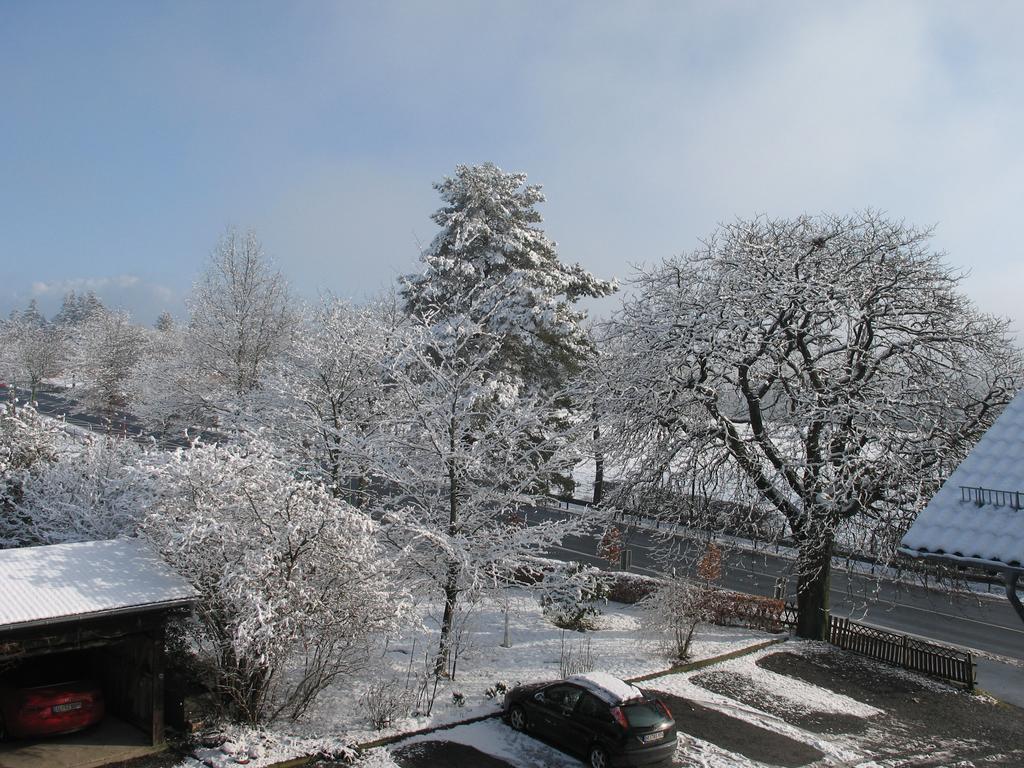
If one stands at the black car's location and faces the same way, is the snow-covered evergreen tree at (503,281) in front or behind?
in front

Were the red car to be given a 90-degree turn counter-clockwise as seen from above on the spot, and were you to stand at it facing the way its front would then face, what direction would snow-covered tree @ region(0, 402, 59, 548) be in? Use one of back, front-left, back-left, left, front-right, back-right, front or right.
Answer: back-right

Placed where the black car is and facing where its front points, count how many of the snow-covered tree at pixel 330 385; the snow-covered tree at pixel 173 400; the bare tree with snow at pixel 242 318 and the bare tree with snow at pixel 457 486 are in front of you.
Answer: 4

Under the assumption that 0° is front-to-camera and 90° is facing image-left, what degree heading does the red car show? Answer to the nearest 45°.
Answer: approximately 135°

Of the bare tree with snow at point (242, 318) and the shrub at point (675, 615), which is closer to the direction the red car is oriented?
the bare tree with snow

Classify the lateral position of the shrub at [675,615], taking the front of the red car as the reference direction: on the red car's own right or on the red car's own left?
on the red car's own right

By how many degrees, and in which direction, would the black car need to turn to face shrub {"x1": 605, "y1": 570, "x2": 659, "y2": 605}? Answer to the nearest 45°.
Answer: approximately 45° to its right

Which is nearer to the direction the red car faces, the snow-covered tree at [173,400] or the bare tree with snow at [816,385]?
the snow-covered tree

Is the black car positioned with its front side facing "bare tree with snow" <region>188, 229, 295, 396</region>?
yes

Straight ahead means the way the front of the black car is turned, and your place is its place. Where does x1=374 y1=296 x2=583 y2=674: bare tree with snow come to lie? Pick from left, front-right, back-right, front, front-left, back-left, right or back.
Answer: front

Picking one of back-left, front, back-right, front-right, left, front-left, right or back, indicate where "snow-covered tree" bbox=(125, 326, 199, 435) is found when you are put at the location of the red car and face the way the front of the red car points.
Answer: front-right

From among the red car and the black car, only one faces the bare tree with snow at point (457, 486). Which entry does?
the black car

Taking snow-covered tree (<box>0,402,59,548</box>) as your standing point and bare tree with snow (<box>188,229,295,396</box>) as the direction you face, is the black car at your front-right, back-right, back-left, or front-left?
back-right

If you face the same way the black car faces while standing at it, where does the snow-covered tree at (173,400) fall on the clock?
The snow-covered tree is roughly at 12 o'clock from the black car.

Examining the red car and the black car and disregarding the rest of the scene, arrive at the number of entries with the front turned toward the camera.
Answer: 0
